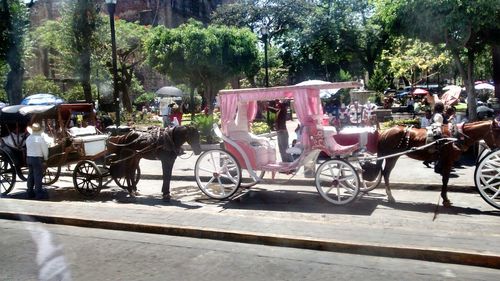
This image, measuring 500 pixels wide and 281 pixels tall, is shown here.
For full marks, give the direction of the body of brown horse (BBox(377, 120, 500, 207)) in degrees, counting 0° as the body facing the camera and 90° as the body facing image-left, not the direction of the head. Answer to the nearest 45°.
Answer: approximately 270°

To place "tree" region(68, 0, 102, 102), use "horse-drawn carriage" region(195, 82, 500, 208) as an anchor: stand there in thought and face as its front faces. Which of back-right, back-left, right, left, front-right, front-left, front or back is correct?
back-left

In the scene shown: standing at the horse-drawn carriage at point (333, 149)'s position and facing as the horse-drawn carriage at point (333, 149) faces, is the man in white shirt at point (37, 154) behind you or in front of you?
behind

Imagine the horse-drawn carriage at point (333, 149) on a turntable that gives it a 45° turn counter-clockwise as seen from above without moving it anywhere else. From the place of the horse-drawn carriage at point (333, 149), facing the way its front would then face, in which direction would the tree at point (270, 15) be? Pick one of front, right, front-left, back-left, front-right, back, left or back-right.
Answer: front-left

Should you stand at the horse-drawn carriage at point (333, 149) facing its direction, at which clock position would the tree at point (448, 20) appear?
The tree is roughly at 10 o'clock from the horse-drawn carriage.

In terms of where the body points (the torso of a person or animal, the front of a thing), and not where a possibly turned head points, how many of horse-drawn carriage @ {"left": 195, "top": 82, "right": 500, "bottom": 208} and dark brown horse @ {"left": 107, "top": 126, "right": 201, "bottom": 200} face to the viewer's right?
2

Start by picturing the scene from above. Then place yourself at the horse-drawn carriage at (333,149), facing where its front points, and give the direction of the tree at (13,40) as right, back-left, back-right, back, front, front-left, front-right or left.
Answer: back-left

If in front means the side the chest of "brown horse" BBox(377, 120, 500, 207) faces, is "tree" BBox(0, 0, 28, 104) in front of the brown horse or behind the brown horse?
behind

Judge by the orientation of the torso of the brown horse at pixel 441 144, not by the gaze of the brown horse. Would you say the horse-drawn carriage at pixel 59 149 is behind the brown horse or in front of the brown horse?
behind

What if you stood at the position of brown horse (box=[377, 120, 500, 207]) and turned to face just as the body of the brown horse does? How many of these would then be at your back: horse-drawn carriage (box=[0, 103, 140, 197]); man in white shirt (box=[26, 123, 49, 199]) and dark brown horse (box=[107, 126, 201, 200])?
3

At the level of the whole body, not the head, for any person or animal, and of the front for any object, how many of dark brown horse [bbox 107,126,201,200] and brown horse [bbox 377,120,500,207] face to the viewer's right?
2

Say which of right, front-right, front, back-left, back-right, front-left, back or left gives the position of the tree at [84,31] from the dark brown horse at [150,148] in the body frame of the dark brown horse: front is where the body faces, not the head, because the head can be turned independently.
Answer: left

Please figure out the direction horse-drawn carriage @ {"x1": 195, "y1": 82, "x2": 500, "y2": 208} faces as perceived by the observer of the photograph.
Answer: facing to the right of the viewer

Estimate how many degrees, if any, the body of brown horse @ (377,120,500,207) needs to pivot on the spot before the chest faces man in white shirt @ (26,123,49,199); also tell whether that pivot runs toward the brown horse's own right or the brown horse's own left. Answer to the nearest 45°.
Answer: approximately 180°

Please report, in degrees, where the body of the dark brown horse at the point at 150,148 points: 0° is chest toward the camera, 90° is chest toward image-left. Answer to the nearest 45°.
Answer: approximately 270°
